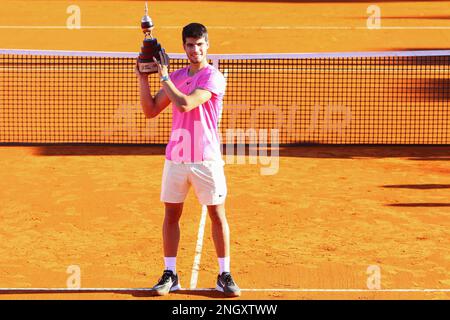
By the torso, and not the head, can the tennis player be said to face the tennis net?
no

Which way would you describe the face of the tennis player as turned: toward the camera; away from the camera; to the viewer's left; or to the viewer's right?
toward the camera

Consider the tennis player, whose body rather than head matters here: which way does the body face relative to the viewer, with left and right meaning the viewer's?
facing the viewer
